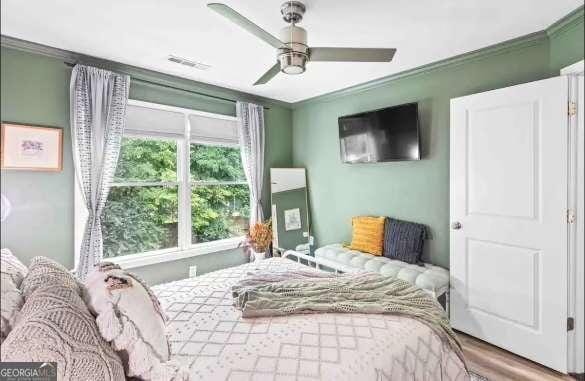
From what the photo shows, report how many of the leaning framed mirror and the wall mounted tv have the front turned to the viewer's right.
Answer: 0

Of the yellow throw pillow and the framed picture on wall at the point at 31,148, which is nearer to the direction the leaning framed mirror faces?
the framed picture on wall

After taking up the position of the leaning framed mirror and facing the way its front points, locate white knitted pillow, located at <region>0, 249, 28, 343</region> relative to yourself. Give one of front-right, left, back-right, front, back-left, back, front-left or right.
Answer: front

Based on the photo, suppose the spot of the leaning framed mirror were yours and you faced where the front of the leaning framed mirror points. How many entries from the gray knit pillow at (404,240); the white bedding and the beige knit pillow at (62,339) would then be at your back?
0

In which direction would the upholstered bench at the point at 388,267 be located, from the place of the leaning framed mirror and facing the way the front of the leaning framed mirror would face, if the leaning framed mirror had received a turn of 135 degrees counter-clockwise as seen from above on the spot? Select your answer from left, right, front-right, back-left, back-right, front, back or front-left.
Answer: right

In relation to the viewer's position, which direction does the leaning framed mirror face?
facing the viewer

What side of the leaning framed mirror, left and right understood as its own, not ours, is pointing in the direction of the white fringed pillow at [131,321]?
front

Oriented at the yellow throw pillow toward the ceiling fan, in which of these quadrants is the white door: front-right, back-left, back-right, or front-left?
front-left

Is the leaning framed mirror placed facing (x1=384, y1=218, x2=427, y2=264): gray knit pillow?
no

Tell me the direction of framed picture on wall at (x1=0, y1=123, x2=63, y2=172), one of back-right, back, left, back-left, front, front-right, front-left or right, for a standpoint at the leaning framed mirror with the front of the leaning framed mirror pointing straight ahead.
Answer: front

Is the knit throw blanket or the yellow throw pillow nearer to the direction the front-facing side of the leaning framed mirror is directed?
the knit throw blanket

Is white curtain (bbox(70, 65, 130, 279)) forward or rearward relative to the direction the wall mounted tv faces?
forward
